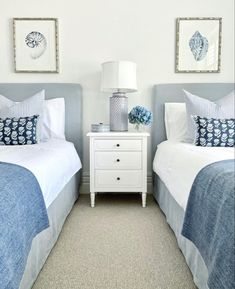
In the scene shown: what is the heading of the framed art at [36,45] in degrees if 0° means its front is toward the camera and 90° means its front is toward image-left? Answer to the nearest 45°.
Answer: approximately 0°

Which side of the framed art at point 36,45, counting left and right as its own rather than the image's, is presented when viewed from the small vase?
left

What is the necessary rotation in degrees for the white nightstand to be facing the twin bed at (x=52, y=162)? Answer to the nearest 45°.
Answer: approximately 45° to its right

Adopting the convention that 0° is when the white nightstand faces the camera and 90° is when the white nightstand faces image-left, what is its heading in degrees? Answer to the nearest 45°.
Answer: approximately 0°

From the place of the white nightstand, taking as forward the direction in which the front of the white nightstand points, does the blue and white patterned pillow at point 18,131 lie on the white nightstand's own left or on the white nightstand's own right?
on the white nightstand's own right

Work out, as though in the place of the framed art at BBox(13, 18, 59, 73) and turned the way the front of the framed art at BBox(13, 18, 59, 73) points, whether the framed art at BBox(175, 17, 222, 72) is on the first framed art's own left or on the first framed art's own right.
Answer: on the first framed art's own left

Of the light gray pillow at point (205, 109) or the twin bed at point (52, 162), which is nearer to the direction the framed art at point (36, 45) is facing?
the twin bed

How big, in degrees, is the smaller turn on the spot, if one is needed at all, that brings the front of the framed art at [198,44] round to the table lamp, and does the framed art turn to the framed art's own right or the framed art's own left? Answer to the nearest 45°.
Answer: approximately 45° to the framed art's own right
